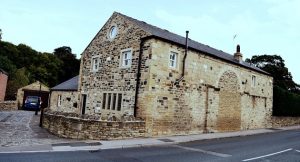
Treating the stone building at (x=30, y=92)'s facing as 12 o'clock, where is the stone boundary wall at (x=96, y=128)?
The stone boundary wall is roughly at 12 o'clock from the stone building.

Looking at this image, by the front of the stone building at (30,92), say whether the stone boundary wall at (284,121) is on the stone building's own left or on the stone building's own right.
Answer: on the stone building's own left

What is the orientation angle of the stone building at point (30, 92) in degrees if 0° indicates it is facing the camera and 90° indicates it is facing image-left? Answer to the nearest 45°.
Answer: approximately 0°
